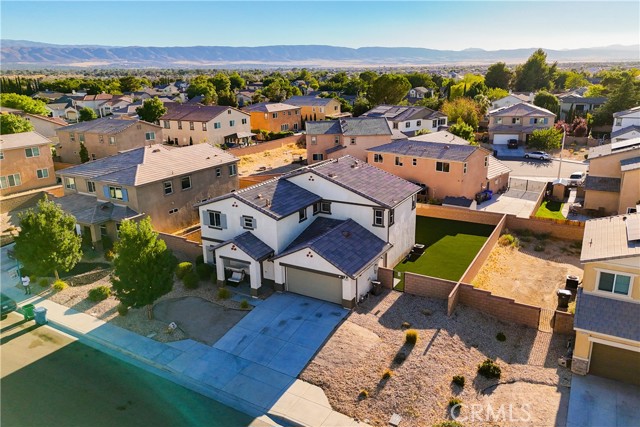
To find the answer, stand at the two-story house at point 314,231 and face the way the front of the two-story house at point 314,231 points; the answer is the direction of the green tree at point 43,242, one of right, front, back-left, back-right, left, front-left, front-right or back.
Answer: front-right

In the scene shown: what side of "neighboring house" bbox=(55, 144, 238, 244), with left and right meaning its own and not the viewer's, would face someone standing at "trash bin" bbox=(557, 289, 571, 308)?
left

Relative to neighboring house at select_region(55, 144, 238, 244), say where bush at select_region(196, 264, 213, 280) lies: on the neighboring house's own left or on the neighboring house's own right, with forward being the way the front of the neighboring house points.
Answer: on the neighboring house's own left

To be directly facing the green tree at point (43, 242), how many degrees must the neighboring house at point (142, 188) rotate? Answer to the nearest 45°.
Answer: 0° — it already faces it

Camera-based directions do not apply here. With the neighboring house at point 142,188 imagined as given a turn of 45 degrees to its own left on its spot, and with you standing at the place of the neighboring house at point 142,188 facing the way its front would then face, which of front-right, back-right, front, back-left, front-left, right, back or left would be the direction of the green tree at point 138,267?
front

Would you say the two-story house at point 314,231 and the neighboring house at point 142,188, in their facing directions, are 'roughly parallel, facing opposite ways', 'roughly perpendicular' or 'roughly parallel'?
roughly parallel

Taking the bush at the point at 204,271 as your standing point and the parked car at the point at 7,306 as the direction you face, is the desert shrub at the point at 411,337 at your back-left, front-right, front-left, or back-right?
back-left

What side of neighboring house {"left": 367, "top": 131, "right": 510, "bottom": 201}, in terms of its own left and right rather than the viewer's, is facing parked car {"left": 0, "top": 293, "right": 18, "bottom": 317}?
back

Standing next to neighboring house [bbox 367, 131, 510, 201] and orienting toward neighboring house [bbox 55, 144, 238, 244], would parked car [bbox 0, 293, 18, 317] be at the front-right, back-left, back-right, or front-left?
front-left

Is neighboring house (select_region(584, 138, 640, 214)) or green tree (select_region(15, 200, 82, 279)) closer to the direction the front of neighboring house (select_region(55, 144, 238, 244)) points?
the green tree

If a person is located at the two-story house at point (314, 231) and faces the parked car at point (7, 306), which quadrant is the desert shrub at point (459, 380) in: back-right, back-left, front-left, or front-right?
back-left

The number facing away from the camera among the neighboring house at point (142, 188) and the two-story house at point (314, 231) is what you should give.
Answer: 0

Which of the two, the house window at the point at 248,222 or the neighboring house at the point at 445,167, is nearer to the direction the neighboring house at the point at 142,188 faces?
the house window

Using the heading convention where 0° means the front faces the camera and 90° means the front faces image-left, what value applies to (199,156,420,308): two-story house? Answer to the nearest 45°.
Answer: approximately 45°

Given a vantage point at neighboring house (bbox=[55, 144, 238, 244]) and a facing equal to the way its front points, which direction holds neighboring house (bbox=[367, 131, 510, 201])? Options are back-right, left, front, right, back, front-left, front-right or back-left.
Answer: back-left

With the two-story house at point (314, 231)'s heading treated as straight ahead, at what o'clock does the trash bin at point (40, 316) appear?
The trash bin is roughly at 1 o'clock from the two-story house.

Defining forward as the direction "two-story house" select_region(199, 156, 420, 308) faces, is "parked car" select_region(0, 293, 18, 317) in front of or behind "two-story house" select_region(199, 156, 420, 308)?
in front

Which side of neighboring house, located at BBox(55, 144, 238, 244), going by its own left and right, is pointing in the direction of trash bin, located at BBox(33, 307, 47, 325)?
front
